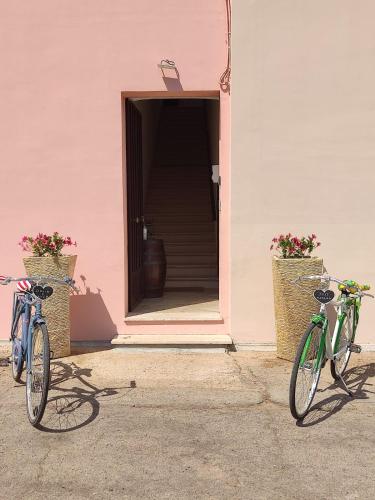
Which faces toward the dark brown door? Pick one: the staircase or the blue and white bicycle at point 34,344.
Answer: the staircase

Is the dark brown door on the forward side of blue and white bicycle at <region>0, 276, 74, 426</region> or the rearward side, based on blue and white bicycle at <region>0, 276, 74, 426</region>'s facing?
on the rearward side

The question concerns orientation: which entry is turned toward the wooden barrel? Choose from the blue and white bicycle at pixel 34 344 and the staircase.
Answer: the staircase

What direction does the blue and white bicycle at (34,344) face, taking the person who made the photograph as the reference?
facing the viewer

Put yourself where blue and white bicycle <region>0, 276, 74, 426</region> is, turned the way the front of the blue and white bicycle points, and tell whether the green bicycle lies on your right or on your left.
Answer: on your left

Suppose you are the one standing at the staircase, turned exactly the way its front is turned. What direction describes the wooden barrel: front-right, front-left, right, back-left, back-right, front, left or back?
front

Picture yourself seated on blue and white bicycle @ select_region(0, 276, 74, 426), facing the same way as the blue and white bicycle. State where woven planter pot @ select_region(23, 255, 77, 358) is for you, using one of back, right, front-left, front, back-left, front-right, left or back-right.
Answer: back

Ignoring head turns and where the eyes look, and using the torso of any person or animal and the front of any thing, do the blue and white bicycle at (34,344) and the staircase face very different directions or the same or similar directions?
same or similar directions

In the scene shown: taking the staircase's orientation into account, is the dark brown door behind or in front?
in front

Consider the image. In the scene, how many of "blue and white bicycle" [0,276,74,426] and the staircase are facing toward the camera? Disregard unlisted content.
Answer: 2

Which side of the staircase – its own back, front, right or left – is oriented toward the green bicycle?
front

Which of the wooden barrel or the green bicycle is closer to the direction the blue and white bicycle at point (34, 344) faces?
the green bicycle

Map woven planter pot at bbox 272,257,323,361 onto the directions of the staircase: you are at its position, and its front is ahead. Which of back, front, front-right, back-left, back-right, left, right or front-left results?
front
